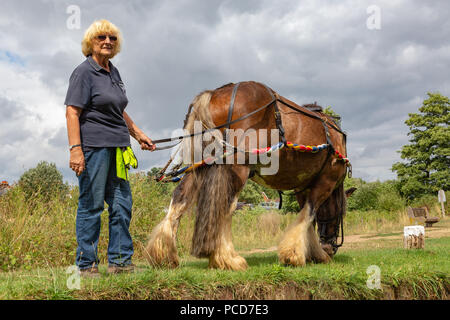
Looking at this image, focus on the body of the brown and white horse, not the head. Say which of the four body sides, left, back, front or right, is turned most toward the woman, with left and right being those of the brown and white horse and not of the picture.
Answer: back

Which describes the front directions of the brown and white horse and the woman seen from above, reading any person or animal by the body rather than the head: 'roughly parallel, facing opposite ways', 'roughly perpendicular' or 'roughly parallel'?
roughly perpendicular

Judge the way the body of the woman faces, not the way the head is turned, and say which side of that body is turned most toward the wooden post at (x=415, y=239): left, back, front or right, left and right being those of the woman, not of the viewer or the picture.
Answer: left

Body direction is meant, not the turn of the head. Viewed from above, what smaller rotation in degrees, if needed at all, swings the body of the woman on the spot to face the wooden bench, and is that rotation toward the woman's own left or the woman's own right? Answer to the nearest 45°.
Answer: approximately 90° to the woman's own left

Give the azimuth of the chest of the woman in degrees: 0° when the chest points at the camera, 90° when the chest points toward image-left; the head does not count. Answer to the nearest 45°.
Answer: approximately 315°

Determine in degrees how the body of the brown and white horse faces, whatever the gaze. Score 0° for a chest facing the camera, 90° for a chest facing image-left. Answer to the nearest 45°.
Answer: approximately 225°

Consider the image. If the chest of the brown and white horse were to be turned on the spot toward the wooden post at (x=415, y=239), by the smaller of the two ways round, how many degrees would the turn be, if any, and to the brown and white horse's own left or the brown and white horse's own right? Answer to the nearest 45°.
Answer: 0° — it already faces it

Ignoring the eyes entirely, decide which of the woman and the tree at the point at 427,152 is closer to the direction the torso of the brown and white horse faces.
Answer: the tree

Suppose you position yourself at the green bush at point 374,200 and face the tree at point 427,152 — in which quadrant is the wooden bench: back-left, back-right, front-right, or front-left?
back-right
